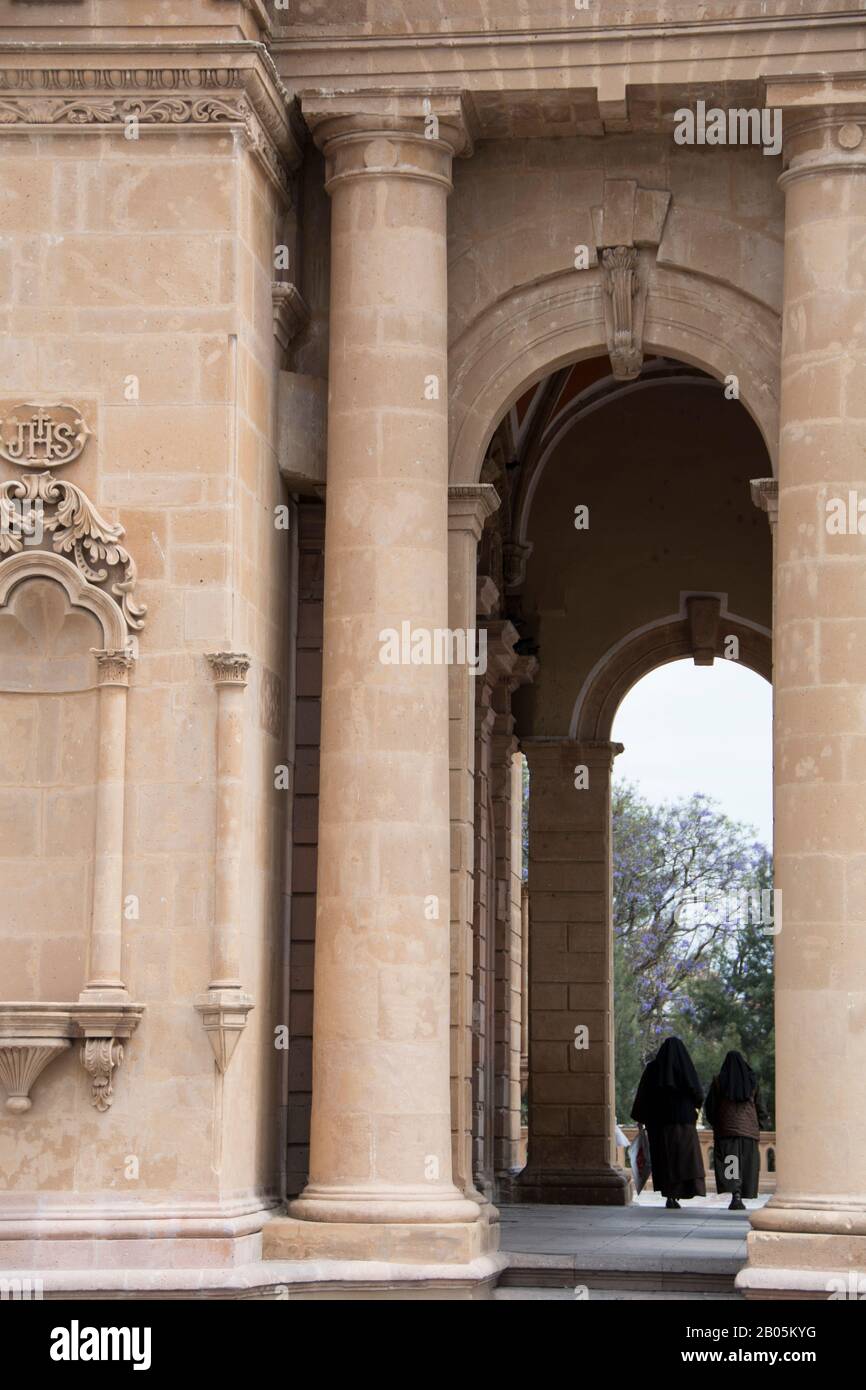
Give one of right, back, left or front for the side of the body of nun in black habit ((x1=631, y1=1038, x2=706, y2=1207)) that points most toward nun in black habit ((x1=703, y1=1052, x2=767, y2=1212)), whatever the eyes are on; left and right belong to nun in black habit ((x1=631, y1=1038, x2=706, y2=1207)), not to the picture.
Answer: right

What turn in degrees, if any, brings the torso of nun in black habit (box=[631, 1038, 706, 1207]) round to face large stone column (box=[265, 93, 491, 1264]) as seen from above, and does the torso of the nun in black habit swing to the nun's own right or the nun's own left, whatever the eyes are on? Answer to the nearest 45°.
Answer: approximately 180°

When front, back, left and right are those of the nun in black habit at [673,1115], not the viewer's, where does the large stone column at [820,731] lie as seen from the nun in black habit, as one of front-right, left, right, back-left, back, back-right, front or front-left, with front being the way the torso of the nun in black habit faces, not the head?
back

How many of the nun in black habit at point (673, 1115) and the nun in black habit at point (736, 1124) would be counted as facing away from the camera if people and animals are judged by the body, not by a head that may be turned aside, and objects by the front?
2

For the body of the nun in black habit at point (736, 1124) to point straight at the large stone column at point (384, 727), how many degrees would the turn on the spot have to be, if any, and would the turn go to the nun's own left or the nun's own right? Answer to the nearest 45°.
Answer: approximately 180°

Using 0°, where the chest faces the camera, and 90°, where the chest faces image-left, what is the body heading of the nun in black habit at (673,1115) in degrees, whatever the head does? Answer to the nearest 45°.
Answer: approximately 180°

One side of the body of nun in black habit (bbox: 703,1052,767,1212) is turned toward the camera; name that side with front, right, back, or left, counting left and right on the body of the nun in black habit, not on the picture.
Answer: back
